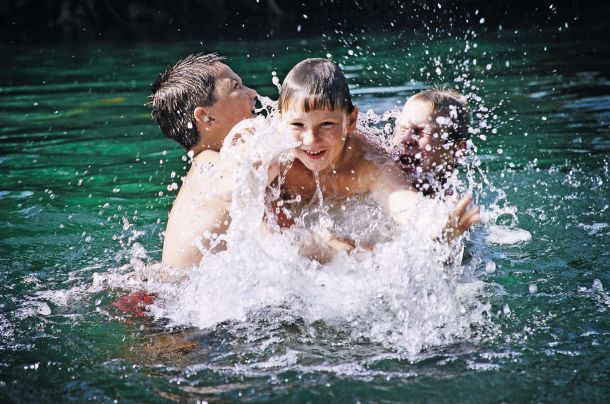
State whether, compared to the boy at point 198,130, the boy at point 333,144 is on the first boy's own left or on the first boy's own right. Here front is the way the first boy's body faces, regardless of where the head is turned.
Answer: on the first boy's own right

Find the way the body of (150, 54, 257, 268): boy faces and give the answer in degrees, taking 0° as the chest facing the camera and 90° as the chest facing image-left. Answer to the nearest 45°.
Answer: approximately 270°

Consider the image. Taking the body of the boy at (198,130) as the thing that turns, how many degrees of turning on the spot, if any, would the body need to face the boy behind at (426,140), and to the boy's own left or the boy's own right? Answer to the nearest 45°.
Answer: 0° — they already face them

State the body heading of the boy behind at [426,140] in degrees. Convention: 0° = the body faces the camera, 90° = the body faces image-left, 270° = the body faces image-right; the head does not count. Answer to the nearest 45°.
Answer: approximately 45°

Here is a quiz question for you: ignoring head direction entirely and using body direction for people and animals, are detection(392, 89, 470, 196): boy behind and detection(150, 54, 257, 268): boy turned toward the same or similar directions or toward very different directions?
very different directions

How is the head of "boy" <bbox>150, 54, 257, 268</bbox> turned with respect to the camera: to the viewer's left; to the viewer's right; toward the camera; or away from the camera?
to the viewer's right
